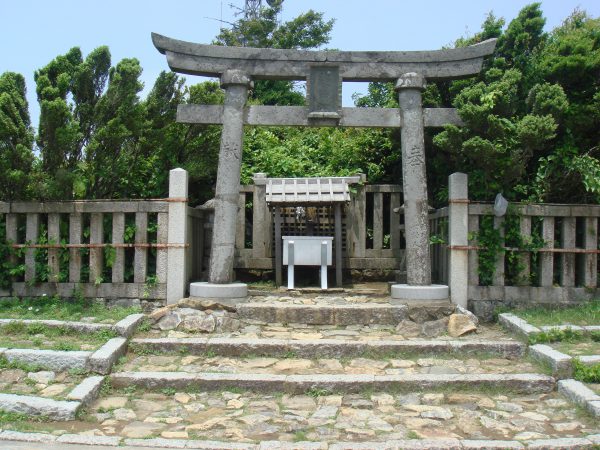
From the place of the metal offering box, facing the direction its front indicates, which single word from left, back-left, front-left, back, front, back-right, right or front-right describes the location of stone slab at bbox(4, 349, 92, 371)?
front-right

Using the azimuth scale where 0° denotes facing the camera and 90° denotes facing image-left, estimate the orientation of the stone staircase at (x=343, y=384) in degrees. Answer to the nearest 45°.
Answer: approximately 0°

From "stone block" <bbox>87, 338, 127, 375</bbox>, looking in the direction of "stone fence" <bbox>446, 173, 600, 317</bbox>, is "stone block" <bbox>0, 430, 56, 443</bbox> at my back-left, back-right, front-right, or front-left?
back-right

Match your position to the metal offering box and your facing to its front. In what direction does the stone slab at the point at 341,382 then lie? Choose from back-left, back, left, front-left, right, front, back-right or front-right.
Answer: front

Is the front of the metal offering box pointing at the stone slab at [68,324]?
no

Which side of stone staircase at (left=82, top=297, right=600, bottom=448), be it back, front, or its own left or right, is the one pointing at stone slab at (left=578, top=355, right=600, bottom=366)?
left

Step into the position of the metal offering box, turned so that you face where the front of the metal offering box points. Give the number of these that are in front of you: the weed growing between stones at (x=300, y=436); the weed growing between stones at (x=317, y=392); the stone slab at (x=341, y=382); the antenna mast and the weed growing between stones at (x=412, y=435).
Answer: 4

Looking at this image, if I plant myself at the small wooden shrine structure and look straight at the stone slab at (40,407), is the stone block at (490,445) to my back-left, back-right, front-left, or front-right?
front-left

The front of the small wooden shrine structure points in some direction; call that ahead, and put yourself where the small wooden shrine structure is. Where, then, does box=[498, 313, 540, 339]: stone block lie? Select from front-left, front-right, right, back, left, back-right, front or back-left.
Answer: front-left

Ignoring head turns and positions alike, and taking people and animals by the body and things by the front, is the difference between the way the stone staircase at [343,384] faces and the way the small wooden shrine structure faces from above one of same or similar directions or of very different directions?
same or similar directions

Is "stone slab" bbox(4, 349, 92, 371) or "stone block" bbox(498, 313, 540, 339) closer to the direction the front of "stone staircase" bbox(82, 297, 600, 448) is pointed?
the stone slab

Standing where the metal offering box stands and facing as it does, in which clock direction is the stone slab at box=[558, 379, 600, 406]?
The stone slab is roughly at 11 o'clock from the metal offering box.

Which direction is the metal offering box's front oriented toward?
toward the camera

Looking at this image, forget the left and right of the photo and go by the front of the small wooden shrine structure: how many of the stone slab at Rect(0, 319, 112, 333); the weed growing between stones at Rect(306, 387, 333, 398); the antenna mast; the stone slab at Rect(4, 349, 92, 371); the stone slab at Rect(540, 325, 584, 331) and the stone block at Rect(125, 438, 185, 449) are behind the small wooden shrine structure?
1

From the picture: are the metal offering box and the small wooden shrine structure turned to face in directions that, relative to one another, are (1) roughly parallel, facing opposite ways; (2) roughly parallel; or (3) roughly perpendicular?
roughly parallel

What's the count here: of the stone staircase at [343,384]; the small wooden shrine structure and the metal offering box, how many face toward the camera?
3

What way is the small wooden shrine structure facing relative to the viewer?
toward the camera

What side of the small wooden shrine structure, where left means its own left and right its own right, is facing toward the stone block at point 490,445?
front

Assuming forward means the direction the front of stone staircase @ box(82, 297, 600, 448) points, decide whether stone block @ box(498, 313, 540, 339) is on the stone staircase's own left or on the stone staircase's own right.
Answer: on the stone staircase's own left
